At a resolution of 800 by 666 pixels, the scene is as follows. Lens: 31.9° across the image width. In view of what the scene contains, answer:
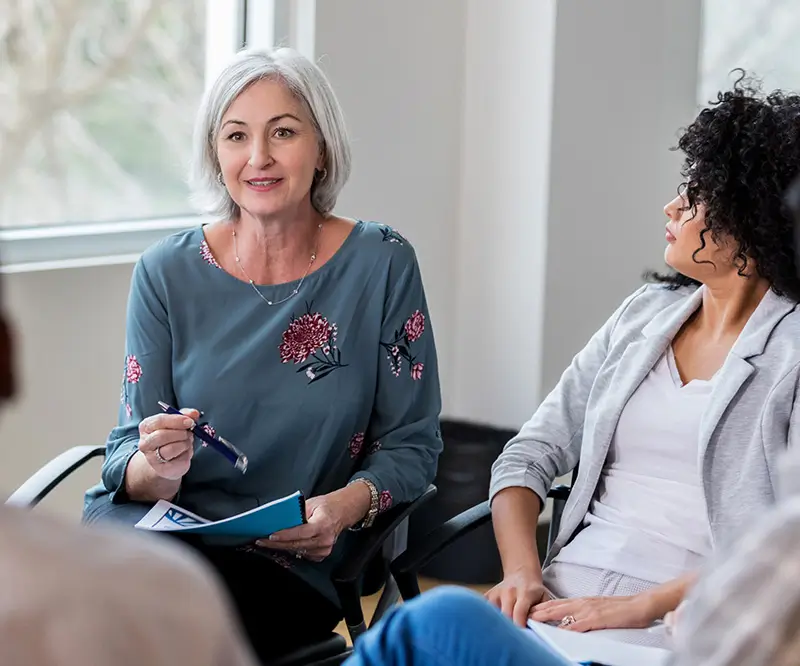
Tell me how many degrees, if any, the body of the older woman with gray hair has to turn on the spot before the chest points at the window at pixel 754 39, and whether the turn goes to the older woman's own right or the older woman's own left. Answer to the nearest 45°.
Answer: approximately 135° to the older woman's own left

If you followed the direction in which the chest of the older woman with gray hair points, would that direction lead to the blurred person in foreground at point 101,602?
yes

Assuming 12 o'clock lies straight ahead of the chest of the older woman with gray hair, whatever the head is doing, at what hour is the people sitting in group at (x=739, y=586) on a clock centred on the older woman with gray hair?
The people sitting in group is roughly at 11 o'clock from the older woman with gray hair.

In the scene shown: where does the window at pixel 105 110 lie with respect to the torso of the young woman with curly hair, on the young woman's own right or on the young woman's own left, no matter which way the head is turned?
on the young woman's own right

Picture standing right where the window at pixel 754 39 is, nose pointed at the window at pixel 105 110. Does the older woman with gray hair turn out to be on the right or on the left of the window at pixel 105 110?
left

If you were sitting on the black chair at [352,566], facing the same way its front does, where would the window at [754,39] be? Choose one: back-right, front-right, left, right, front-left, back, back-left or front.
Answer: back

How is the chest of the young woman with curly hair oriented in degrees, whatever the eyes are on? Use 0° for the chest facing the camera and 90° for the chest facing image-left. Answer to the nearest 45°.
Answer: approximately 45°

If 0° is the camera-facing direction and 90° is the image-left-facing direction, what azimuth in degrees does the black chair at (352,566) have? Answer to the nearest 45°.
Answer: approximately 45°

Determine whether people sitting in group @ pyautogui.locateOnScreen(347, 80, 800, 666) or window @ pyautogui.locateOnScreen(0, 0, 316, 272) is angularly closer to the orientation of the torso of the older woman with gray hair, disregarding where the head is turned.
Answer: the people sitting in group

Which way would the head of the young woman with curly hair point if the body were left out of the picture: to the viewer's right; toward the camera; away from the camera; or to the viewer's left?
to the viewer's left
